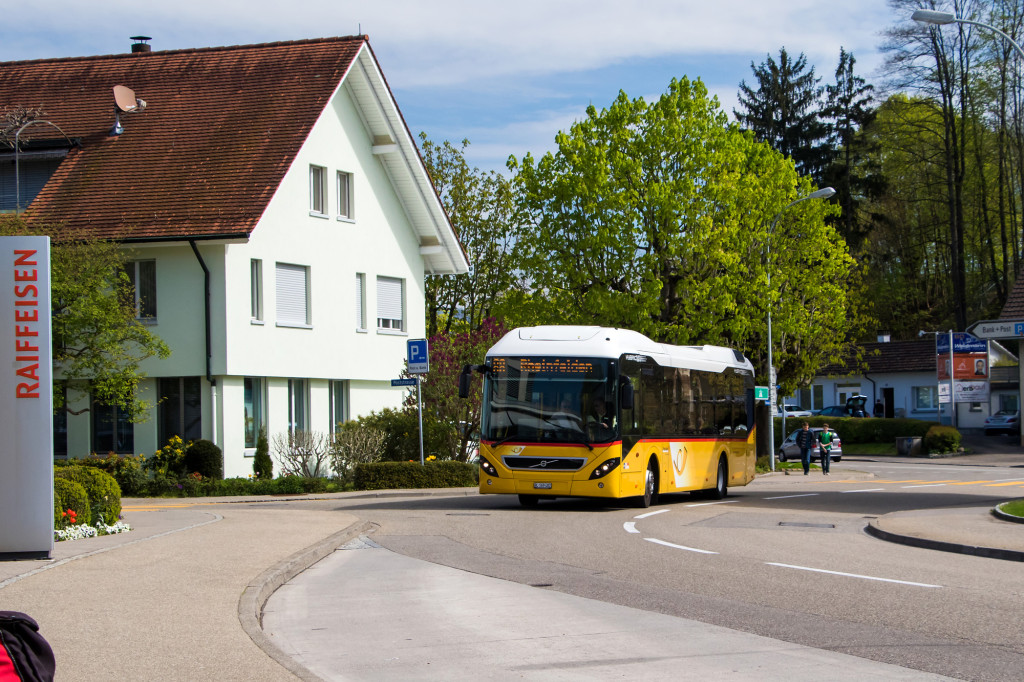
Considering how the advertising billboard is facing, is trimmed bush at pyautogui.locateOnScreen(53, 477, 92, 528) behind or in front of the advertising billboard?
in front

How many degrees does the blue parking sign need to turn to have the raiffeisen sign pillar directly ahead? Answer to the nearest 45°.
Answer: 0° — it already faces it

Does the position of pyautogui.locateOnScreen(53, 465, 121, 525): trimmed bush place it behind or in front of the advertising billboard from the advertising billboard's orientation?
in front

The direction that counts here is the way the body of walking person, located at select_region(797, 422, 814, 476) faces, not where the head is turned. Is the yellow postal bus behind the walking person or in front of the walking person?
in front

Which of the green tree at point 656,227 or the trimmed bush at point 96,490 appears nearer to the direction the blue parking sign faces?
the trimmed bush

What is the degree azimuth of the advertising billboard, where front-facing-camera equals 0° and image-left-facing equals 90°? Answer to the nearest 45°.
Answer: approximately 0°

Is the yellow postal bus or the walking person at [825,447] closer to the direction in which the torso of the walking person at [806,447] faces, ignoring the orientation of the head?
the yellow postal bus
